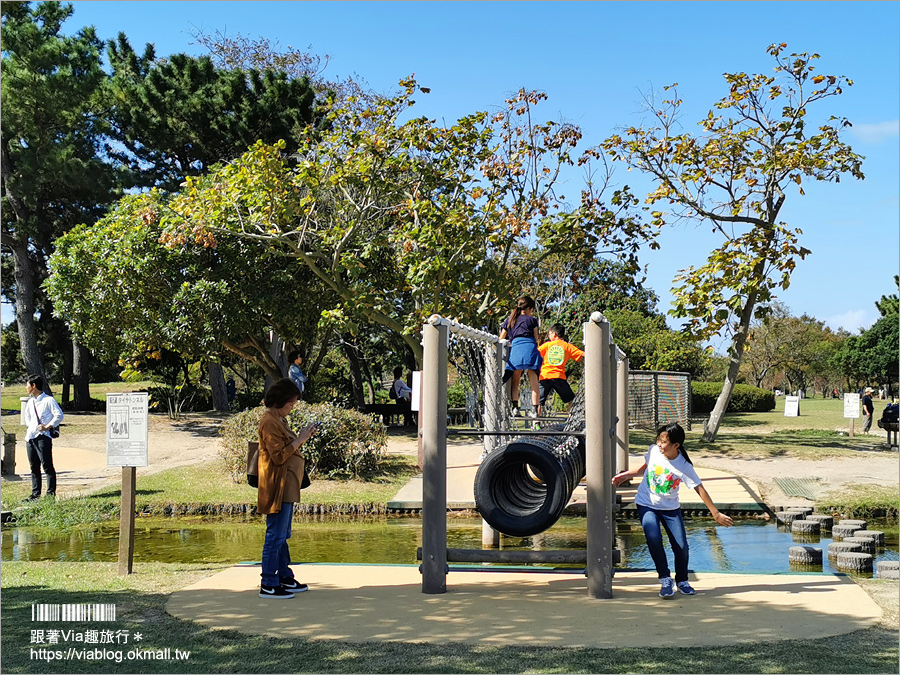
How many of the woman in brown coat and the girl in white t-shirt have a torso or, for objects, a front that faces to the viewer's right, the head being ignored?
1

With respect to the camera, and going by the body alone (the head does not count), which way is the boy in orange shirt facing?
away from the camera

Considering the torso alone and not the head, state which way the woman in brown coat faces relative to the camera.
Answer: to the viewer's right

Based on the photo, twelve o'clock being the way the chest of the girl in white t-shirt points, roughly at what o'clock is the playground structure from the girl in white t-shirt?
The playground structure is roughly at 3 o'clock from the girl in white t-shirt.

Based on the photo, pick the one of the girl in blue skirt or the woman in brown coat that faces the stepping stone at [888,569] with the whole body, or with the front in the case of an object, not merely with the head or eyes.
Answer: the woman in brown coat

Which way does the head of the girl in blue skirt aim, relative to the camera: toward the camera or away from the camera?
away from the camera

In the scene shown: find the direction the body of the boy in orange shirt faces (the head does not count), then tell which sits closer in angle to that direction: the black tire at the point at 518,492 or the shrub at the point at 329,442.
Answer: the shrub

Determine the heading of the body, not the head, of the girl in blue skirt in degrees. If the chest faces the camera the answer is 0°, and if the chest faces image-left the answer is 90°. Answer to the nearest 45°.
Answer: approximately 180°
